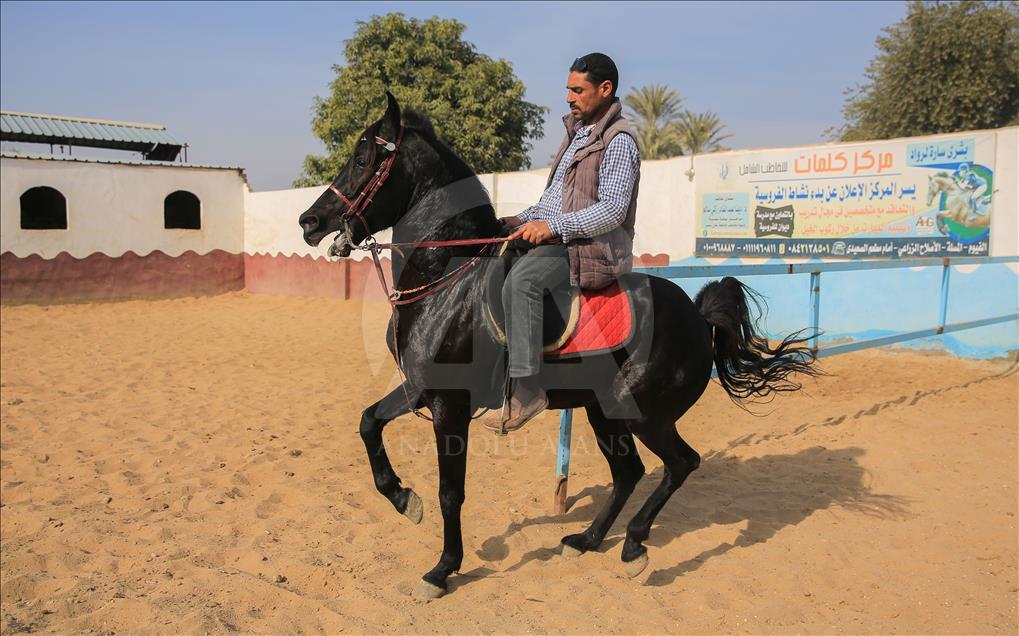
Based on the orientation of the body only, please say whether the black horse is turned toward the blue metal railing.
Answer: no

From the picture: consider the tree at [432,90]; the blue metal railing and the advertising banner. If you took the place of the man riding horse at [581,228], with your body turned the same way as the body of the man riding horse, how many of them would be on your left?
0

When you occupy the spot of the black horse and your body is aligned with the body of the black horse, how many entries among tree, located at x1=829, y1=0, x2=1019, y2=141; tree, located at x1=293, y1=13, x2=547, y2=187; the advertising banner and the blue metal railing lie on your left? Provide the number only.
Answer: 0

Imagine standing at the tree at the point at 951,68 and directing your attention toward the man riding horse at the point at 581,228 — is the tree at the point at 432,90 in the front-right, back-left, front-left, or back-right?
front-right

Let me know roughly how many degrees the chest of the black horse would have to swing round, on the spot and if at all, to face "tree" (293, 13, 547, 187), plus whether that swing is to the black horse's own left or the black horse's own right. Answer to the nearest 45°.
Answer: approximately 90° to the black horse's own right

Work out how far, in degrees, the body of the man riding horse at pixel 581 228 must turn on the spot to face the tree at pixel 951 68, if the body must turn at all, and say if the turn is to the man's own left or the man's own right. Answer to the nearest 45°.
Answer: approximately 135° to the man's own right

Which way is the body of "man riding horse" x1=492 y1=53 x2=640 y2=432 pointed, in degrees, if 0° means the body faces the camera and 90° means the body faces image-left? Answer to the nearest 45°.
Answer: approximately 90°

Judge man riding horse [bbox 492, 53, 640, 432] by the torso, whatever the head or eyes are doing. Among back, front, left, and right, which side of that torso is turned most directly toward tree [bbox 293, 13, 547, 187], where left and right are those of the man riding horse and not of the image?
right

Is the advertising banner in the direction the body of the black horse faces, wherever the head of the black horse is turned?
no

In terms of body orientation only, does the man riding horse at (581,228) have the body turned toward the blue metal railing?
no

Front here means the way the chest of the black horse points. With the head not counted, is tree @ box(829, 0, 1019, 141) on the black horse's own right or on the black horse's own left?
on the black horse's own right

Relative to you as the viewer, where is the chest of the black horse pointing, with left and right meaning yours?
facing to the left of the viewer

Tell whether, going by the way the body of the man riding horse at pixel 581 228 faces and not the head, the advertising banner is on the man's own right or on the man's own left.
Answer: on the man's own right

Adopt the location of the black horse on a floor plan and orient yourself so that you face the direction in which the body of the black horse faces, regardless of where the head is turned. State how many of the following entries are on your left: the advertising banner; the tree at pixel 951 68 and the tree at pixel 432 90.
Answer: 0

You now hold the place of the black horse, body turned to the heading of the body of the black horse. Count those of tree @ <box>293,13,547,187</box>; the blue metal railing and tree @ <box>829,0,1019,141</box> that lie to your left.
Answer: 0
